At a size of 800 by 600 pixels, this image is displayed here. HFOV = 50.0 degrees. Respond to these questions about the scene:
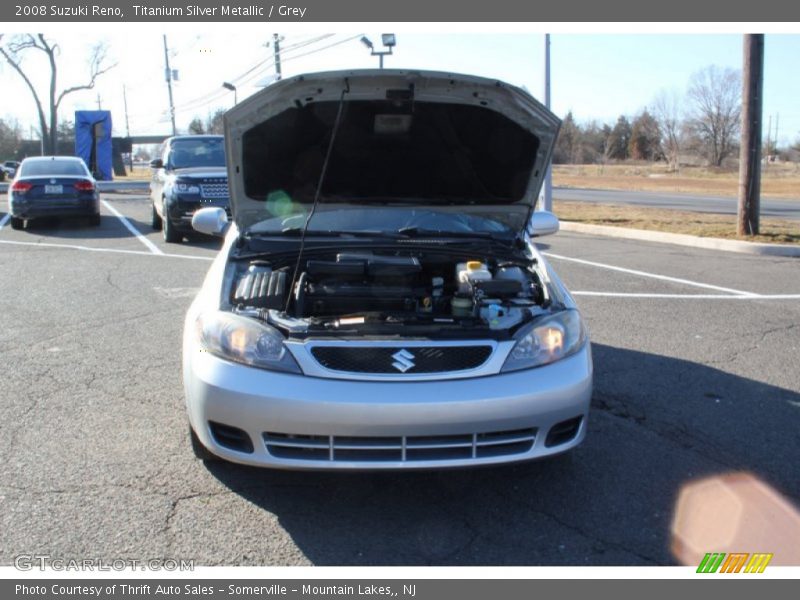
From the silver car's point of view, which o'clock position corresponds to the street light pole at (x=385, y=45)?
The street light pole is roughly at 6 o'clock from the silver car.

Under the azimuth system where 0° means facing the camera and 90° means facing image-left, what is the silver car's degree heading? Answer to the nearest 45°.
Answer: approximately 0°

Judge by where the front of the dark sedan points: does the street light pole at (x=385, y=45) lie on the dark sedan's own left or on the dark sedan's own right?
on the dark sedan's own right

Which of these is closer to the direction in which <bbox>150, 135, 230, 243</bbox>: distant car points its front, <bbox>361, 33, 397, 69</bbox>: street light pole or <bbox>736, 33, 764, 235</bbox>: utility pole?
the utility pole

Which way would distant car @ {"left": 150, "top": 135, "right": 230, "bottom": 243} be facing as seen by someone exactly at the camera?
facing the viewer

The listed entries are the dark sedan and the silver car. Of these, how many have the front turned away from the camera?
1

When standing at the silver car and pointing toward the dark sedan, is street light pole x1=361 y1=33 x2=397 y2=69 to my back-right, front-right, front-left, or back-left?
front-right

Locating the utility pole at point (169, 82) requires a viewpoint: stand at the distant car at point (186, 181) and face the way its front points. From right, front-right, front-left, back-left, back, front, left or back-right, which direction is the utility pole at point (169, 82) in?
back

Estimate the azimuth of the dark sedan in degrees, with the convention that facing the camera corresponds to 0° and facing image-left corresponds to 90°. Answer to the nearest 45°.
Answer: approximately 180°

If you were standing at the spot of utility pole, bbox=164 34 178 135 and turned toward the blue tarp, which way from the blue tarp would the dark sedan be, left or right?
left

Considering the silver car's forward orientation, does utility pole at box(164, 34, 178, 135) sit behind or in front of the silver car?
behind

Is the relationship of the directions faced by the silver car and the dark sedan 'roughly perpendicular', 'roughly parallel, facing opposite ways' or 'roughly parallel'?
roughly parallel, facing opposite ways

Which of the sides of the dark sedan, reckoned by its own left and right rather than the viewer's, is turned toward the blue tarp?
front

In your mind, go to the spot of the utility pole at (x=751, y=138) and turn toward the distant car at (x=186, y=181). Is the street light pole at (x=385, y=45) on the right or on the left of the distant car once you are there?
right

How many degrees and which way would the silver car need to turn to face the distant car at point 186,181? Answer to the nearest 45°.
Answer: approximately 180°

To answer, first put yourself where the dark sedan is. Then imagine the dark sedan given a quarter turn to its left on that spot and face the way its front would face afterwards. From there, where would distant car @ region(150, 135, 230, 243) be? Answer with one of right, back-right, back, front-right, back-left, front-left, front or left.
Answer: back-left

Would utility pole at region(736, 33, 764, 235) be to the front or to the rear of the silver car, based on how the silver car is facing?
to the rear
